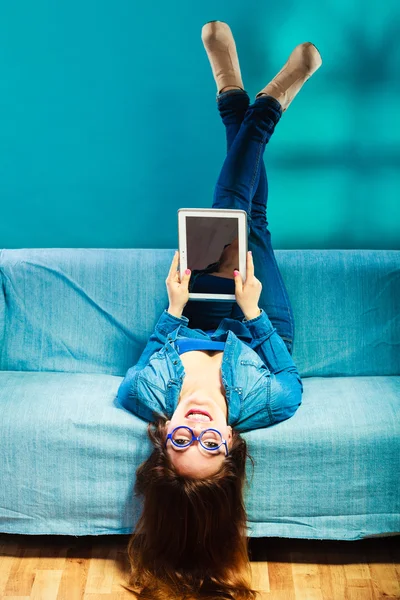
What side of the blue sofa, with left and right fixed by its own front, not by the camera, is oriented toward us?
front
